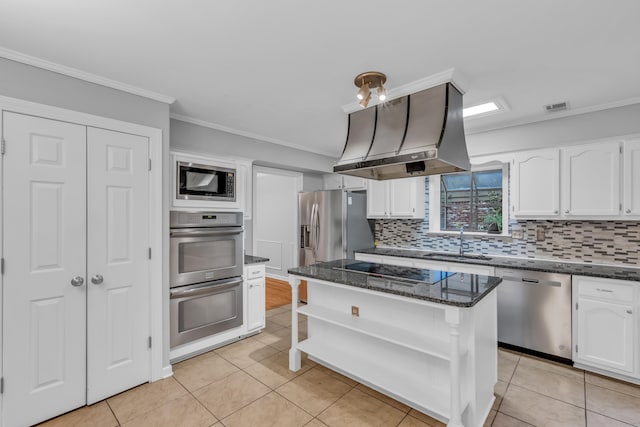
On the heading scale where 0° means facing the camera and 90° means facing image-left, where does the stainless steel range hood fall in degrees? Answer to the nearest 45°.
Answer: approximately 45°

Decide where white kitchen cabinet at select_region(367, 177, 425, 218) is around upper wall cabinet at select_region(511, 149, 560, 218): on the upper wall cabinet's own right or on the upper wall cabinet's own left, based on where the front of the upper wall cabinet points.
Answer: on the upper wall cabinet's own right

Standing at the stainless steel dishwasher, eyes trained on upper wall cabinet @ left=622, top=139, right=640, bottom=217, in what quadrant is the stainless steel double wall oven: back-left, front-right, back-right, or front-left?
back-right

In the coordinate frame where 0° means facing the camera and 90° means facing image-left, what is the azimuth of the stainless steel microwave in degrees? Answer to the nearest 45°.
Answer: approximately 315°

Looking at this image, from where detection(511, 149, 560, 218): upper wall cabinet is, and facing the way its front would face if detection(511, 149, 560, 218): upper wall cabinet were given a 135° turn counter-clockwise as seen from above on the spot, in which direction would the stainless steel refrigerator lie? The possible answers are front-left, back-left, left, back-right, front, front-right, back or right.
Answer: back-left

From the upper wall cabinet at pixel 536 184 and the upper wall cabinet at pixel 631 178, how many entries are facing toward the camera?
2

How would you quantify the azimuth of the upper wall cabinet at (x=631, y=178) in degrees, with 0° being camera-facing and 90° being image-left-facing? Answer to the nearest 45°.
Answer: approximately 0°
